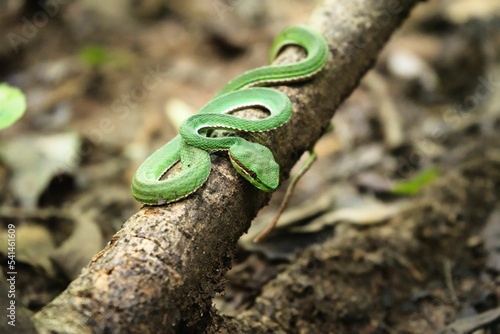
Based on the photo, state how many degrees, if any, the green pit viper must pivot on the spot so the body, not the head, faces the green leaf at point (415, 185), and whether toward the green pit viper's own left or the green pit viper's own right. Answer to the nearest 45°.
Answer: approximately 90° to the green pit viper's own left

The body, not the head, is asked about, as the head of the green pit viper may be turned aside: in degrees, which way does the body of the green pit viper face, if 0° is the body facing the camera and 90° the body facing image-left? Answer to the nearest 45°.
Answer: approximately 315°

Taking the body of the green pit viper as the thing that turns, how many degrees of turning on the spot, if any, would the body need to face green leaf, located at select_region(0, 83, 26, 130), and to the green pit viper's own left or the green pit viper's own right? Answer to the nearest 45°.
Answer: approximately 135° to the green pit viper's own right
